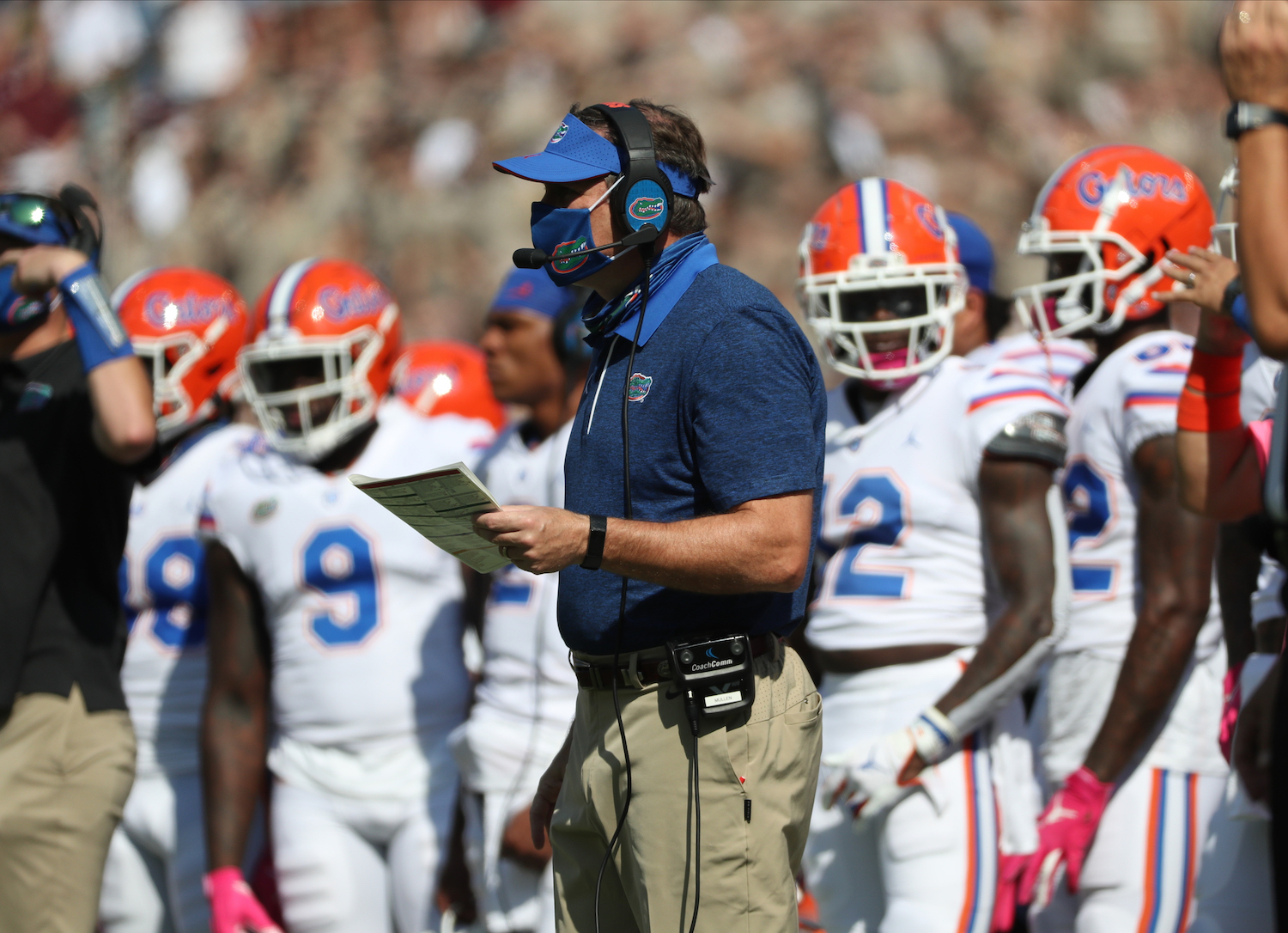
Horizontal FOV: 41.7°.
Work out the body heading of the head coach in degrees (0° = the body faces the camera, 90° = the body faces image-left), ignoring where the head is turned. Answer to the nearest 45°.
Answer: approximately 45°

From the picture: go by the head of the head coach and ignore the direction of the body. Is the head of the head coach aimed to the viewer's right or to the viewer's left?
to the viewer's left

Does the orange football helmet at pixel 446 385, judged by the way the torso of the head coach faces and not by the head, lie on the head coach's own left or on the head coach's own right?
on the head coach's own right
